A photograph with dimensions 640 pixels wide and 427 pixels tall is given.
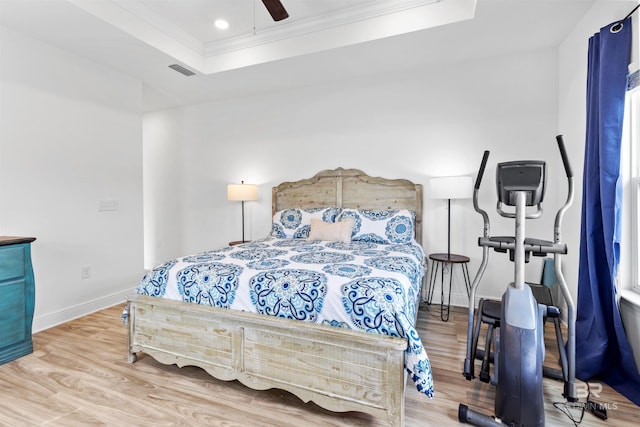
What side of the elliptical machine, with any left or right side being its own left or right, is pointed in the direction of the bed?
right

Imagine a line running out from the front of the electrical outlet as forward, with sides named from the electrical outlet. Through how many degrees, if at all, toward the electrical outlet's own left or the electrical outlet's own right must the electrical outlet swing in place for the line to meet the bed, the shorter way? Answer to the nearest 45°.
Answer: approximately 45° to the electrical outlet's own right

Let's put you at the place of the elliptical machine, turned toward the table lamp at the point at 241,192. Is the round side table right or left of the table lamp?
right

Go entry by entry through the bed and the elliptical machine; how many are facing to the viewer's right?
0

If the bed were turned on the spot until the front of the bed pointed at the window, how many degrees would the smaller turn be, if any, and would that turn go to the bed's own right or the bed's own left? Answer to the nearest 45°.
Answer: approximately 135° to the bed's own left

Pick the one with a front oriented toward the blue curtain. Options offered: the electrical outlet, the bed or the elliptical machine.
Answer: the electrical outlet

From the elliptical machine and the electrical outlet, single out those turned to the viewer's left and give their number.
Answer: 0

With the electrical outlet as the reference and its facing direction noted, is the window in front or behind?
in front

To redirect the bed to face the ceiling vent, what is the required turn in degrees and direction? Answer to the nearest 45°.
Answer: approximately 90° to its right

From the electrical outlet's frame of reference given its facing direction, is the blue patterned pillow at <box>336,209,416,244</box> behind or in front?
in front

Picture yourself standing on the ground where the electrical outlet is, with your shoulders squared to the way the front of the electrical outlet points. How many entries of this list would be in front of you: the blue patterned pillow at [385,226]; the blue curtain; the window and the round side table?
4
